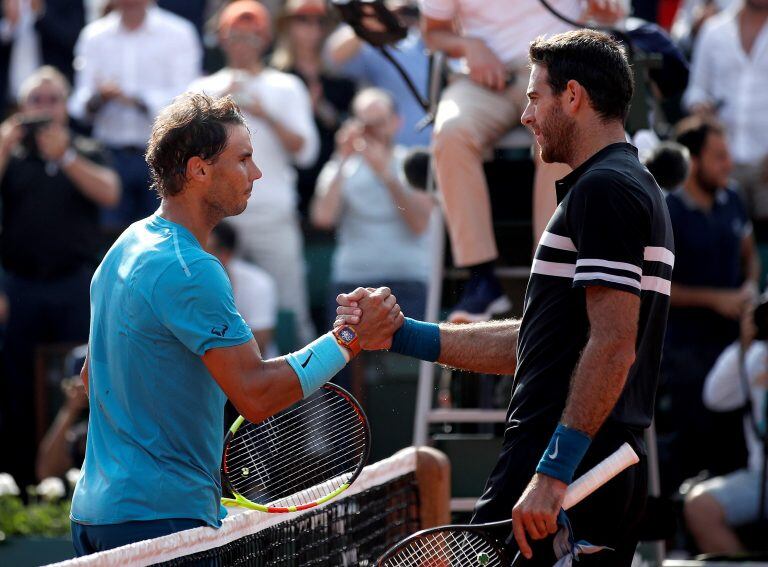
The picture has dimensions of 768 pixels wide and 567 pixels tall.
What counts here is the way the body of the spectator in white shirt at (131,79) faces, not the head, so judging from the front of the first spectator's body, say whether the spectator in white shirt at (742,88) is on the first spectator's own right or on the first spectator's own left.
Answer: on the first spectator's own left

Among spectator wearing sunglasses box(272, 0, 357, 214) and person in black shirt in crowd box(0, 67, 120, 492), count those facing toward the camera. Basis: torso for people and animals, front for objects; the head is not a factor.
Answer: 2

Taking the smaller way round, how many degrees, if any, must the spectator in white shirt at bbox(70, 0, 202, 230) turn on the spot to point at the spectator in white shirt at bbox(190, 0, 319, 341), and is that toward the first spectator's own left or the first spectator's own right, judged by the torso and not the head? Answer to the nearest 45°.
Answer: approximately 45° to the first spectator's own left

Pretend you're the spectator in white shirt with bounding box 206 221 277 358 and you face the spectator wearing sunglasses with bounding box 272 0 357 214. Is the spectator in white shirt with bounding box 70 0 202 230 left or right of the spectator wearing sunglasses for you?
left

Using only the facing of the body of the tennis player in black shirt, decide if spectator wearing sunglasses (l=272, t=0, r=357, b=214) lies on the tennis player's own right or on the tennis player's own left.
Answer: on the tennis player's own right

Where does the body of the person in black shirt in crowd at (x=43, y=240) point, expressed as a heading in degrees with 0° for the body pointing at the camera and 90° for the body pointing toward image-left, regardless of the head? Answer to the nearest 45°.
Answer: approximately 0°

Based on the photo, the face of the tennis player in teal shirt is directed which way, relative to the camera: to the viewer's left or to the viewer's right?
to the viewer's right

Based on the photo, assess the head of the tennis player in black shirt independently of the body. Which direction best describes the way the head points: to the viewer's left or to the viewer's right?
to the viewer's left

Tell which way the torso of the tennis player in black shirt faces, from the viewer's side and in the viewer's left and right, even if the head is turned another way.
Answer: facing to the left of the viewer
